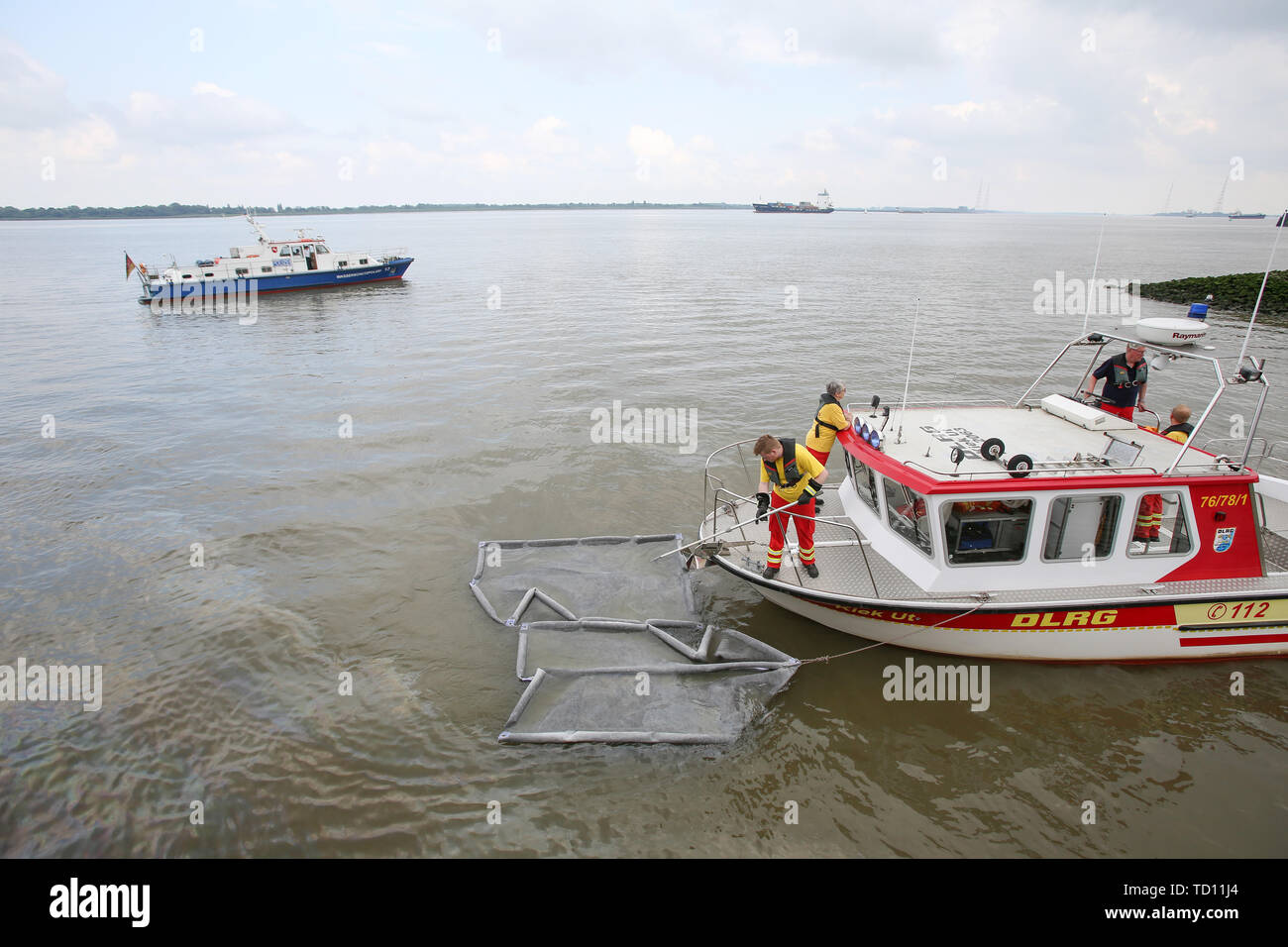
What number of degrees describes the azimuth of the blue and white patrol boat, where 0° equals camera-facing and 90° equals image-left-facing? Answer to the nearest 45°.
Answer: approximately 270°

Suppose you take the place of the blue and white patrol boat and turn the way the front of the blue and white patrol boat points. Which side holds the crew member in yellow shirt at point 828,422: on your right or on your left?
on your right

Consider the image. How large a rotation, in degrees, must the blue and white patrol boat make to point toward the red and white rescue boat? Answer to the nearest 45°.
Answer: approximately 90° to its right

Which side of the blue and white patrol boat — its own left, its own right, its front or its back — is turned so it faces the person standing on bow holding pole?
right
